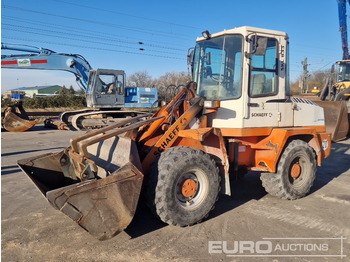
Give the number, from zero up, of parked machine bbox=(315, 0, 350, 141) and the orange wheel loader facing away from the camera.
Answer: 0

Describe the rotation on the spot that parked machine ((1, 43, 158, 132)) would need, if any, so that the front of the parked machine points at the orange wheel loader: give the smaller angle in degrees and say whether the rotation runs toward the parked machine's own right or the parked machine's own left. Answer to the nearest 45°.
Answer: approximately 90° to the parked machine's own left

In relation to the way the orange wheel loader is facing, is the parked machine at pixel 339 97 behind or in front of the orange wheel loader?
behind

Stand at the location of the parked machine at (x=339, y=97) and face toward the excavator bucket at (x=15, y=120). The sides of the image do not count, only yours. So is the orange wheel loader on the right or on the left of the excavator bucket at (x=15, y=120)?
left

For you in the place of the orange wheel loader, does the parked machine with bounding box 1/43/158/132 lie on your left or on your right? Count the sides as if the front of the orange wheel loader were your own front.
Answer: on your right

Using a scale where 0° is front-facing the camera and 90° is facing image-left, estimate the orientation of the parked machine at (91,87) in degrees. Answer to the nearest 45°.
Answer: approximately 90°
